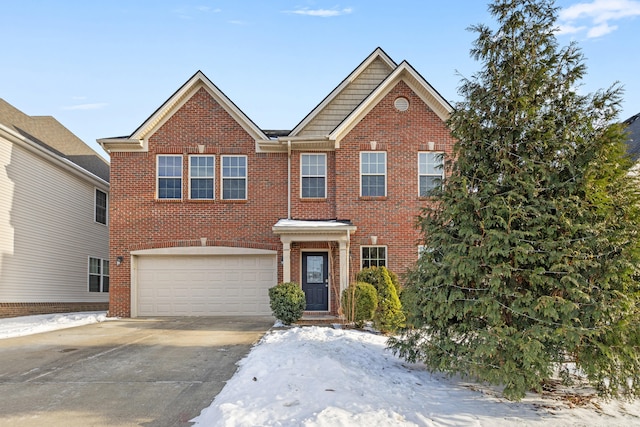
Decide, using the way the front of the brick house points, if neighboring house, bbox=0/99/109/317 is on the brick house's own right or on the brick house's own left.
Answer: on the brick house's own right

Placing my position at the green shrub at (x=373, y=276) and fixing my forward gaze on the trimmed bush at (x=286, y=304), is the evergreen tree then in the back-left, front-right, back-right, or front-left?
back-left

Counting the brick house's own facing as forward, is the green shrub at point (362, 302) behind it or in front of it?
in front

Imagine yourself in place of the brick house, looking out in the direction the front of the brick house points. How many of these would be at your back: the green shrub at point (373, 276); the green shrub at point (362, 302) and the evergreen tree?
0

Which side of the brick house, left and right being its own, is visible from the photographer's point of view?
front

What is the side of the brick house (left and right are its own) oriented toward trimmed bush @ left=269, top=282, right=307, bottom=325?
front

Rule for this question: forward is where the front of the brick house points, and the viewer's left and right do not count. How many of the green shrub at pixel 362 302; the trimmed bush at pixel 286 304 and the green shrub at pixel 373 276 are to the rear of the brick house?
0

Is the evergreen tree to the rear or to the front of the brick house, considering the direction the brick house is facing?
to the front

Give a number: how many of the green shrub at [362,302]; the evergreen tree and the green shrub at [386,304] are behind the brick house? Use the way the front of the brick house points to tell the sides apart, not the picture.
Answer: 0

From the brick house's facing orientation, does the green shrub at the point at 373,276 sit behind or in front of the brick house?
in front
